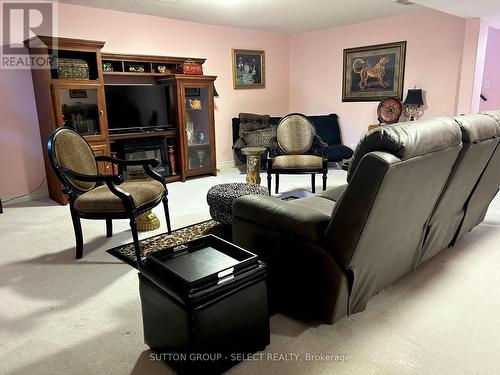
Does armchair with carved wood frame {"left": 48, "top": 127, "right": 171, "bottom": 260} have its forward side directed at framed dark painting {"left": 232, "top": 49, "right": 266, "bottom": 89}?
no

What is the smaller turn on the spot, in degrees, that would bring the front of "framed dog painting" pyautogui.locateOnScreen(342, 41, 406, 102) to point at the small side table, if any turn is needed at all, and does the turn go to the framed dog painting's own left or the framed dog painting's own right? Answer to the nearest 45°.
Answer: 0° — it already faces it

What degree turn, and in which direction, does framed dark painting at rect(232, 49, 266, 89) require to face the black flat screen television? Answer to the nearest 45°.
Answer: approximately 90° to its right

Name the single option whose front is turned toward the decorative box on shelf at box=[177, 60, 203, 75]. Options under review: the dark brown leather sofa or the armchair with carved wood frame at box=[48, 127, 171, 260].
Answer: the dark brown leather sofa

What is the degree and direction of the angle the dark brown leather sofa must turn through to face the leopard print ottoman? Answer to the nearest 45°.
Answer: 0° — it already faces it

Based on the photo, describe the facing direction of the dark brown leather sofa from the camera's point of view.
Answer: facing away from the viewer and to the left of the viewer

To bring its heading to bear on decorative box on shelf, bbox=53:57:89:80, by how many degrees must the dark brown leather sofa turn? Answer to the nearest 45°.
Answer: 0° — it already faces it

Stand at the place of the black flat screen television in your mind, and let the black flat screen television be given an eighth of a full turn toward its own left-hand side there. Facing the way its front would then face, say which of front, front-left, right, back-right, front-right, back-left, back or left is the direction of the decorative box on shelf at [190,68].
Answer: front

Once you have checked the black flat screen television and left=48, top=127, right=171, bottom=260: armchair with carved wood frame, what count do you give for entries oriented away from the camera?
0

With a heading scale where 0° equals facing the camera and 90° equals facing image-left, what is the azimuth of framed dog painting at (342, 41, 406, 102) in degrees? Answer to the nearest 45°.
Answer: approximately 45°

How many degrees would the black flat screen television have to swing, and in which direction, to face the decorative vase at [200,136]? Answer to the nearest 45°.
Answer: approximately 45° to its left

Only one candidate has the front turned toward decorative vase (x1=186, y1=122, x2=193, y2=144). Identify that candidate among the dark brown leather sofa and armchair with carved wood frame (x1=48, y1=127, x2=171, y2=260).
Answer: the dark brown leather sofa

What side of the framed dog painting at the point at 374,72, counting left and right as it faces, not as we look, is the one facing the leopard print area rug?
front

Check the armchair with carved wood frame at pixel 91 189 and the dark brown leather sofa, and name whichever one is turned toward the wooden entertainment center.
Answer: the dark brown leather sofa

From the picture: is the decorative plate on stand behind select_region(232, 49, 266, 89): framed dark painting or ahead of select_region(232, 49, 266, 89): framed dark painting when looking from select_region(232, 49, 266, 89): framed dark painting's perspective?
ahead

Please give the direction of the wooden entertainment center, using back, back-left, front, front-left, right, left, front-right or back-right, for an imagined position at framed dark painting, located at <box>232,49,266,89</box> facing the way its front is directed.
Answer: right

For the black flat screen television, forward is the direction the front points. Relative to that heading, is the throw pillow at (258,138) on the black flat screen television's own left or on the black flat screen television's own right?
on the black flat screen television's own left

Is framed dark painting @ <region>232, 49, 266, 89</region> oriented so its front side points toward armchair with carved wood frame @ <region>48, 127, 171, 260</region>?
no

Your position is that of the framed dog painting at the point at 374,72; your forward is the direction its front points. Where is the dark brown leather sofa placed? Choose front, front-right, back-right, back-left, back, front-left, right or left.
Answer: front-left

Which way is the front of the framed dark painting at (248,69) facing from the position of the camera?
facing the viewer and to the right of the viewer
